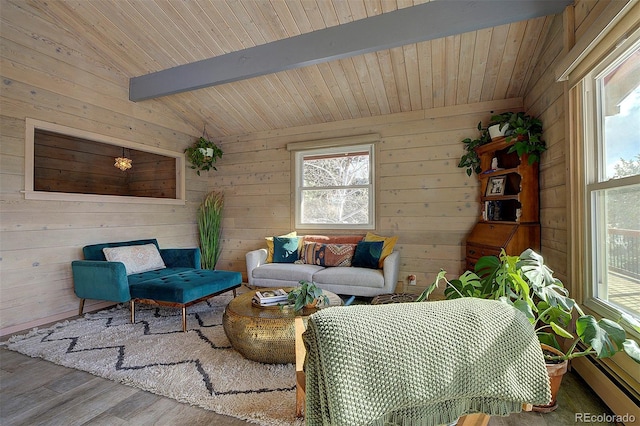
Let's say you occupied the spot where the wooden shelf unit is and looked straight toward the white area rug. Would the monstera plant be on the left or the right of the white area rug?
left

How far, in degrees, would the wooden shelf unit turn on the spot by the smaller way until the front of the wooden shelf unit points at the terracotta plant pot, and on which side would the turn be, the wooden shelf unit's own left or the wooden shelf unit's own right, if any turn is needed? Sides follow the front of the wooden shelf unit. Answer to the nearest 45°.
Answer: approximately 45° to the wooden shelf unit's own left

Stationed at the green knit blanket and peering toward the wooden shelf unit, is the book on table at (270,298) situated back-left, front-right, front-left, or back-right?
front-left

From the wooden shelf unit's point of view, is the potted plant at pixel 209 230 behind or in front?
in front

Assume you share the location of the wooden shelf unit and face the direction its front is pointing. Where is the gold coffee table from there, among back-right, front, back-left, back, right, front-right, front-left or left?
front

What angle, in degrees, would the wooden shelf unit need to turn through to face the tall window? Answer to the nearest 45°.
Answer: approximately 90° to its left

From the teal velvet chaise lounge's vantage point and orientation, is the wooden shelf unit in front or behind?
in front

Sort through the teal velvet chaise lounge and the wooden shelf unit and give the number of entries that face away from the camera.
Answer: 0

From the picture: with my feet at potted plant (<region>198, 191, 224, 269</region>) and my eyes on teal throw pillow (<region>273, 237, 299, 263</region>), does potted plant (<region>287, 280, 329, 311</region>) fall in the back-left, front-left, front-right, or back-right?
front-right

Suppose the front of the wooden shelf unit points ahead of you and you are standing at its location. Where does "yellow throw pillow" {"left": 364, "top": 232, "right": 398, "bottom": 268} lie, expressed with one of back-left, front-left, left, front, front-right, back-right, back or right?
front-right

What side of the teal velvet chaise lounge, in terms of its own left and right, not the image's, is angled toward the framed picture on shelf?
front

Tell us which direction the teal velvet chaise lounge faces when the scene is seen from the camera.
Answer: facing the viewer and to the right of the viewer

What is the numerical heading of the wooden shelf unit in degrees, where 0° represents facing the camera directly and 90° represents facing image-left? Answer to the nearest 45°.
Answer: approximately 45°

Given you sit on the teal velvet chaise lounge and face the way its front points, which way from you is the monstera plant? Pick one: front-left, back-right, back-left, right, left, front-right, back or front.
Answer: front

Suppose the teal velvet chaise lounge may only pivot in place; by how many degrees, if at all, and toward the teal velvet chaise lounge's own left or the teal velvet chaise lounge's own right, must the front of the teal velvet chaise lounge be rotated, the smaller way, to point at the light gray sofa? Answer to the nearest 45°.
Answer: approximately 45° to the teal velvet chaise lounge's own left

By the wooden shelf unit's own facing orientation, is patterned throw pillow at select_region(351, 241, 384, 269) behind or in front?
in front

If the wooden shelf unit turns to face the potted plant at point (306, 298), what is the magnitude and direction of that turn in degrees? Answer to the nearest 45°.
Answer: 0° — it already faces it
